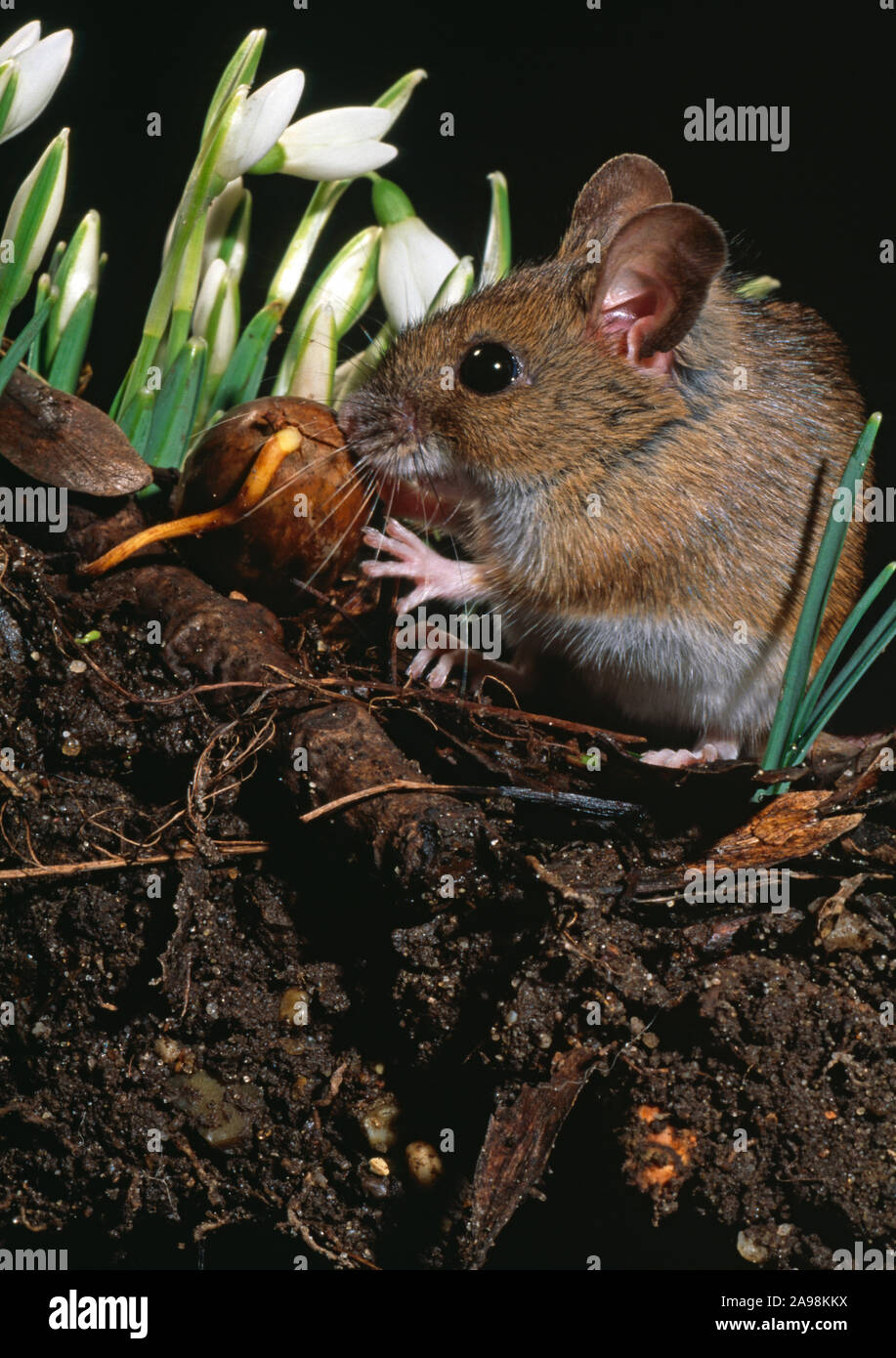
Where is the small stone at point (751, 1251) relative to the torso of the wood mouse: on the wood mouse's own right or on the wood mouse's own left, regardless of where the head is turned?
on the wood mouse's own left

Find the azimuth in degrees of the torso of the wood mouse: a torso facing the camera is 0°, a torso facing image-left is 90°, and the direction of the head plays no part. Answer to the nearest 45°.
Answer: approximately 90°
